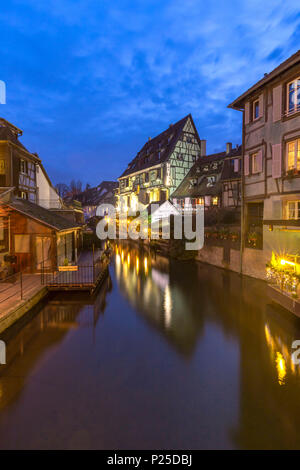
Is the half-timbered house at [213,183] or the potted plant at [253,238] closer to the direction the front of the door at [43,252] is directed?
the potted plant

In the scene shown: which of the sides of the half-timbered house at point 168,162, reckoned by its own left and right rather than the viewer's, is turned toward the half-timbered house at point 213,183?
left

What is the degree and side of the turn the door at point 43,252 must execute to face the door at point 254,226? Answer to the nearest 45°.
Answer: approximately 90° to its left

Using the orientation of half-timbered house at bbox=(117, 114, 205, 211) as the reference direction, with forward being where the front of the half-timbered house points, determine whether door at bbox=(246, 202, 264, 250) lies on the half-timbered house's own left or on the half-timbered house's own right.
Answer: on the half-timbered house's own left

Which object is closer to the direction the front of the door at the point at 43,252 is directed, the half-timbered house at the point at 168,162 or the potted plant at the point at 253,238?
the potted plant

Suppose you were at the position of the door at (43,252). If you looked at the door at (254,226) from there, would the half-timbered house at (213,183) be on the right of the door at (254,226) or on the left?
left

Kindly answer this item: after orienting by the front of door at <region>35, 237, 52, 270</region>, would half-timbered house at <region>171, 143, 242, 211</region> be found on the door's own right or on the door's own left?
on the door's own left
